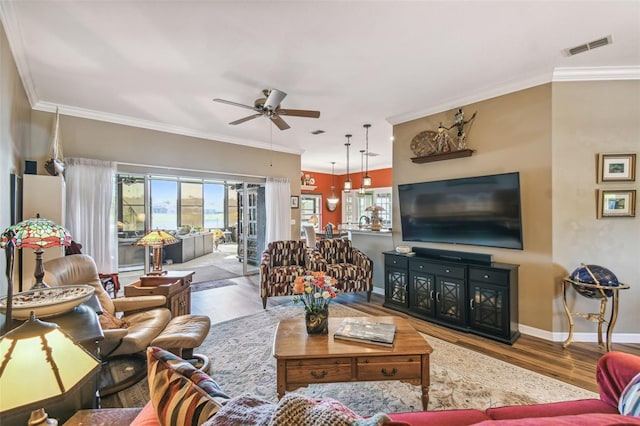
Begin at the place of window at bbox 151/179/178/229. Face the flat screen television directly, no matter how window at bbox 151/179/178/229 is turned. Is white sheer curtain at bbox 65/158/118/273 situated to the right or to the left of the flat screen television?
right

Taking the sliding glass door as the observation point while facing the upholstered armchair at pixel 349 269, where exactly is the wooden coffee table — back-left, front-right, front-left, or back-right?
front-right

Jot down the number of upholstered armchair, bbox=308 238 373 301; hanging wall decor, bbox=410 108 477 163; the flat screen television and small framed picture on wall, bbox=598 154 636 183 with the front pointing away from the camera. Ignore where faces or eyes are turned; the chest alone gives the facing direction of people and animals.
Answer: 0

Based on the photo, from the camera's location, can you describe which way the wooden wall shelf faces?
facing the viewer and to the left of the viewer

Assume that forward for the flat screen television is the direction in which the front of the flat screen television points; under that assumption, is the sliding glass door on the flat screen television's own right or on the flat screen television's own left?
on the flat screen television's own right

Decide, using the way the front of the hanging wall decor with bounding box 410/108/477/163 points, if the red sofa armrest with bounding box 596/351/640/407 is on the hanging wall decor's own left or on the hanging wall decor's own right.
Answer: on the hanging wall decor's own left

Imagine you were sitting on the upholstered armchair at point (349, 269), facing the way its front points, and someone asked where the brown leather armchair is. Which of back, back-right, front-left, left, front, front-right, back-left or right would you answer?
front

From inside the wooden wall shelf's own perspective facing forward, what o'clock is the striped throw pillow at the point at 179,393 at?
The striped throw pillow is roughly at 11 o'clock from the wooden wall shelf.

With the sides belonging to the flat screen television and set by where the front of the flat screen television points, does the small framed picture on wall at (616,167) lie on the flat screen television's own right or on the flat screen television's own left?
on the flat screen television's own left

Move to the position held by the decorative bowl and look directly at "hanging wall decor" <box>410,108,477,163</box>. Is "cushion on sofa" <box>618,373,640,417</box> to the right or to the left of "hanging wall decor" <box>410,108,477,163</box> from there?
right

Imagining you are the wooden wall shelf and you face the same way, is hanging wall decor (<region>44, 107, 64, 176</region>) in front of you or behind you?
in front

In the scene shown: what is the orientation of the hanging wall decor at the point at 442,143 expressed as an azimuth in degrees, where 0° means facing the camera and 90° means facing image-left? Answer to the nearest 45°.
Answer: approximately 45°

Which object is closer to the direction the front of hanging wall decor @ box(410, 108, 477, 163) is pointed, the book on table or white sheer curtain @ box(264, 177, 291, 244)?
the book on table

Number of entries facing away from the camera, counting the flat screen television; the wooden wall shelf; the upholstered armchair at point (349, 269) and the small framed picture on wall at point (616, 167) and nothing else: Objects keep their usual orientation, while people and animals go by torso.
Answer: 0

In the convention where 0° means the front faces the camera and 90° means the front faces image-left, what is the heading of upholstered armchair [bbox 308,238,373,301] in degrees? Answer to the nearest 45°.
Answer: approximately 45°

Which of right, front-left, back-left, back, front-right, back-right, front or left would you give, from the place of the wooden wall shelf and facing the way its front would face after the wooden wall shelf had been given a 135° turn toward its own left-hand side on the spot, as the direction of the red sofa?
right

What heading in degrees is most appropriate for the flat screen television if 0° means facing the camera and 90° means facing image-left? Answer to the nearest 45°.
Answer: approximately 45°
